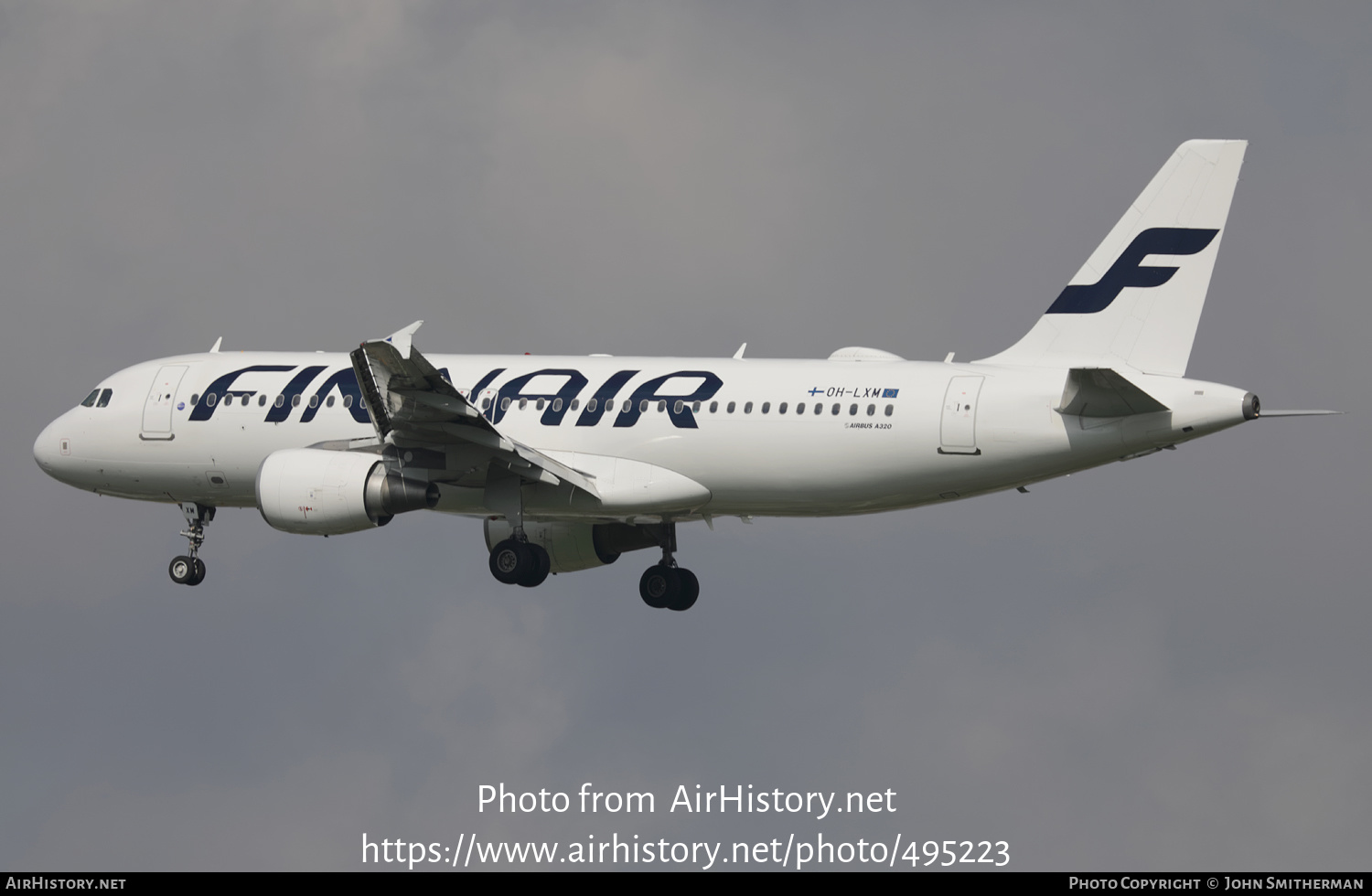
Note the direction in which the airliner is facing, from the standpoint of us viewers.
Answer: facing away from the viewer and to the left of the viewer
